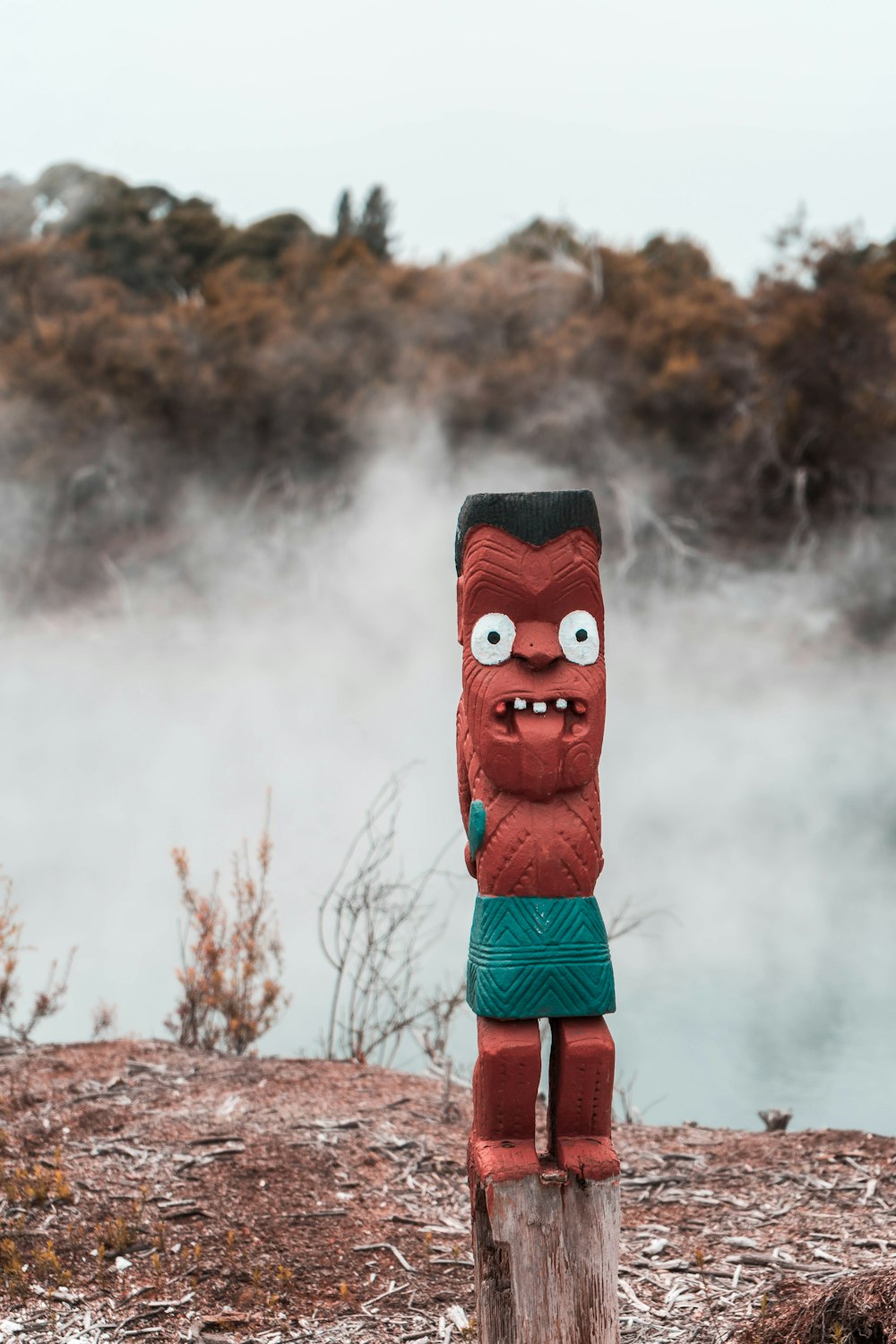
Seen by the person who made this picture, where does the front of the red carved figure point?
facing the viewer

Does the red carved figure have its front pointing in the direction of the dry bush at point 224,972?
no
